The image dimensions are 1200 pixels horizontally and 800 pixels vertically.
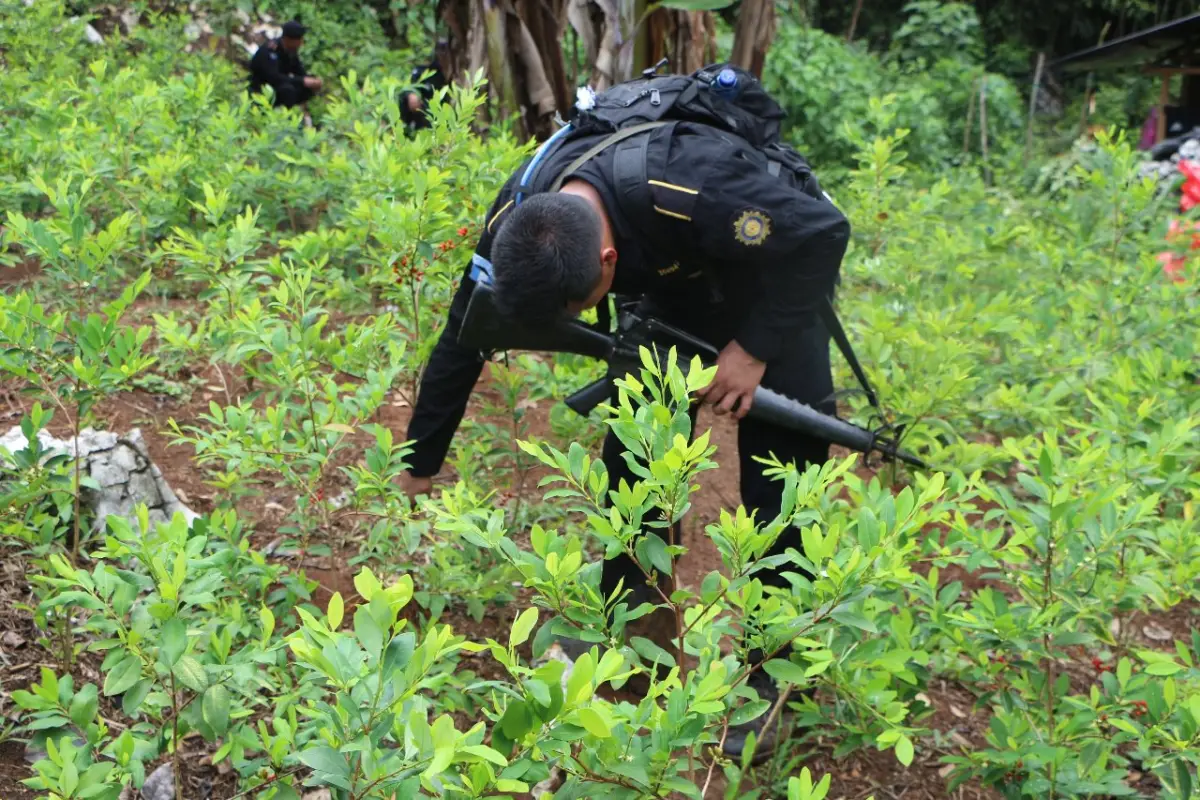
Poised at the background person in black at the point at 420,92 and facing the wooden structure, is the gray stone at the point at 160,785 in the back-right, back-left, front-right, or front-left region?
back-right

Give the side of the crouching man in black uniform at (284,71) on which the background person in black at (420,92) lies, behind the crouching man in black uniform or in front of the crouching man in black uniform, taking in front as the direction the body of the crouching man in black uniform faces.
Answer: in front

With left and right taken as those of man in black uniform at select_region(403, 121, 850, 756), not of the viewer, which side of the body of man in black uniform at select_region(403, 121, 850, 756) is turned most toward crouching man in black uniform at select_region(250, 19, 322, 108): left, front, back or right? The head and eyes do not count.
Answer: right

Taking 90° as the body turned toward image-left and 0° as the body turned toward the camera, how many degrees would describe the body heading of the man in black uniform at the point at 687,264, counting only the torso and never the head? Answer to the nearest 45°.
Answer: approximately 45°

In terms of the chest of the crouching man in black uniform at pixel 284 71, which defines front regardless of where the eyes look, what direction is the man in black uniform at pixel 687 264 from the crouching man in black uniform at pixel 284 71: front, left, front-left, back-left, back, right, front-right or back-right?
front-right

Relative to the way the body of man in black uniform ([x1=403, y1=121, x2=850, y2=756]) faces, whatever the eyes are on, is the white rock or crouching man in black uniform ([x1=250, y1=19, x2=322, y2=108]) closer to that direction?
the white rock

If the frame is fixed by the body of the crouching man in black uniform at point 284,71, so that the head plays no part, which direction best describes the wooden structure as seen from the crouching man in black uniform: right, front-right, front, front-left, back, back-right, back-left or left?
front-left

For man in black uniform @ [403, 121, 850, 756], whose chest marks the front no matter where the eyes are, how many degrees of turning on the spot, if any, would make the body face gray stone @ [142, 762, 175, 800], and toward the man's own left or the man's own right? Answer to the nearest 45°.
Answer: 0° — they already face it
